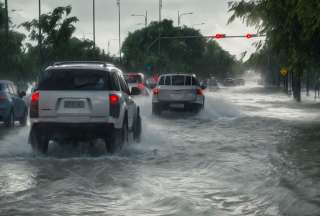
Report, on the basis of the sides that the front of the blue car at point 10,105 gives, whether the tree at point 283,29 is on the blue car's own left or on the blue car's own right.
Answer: on the blue car's own right

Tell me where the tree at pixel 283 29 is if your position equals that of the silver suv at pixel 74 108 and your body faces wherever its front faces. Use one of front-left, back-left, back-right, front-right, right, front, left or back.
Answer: front-right

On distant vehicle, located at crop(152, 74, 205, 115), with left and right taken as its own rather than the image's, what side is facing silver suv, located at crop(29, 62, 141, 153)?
back

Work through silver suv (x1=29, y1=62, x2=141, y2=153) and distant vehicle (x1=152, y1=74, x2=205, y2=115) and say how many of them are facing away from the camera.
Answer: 2

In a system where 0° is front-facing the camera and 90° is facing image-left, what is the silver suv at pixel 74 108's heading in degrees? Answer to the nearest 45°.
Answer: approximately 180°

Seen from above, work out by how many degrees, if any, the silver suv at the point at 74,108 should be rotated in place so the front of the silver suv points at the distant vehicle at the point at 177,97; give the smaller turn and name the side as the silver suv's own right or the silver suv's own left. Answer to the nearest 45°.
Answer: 0° — it already faces it

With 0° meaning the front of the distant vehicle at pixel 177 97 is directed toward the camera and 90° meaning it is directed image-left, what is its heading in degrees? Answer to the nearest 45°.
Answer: approximately 180°

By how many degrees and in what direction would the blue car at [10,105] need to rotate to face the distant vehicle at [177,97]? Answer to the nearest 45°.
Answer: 0° — it already faces it

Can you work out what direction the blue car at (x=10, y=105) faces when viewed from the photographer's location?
facing away from the viewer and to the right of the viewer
